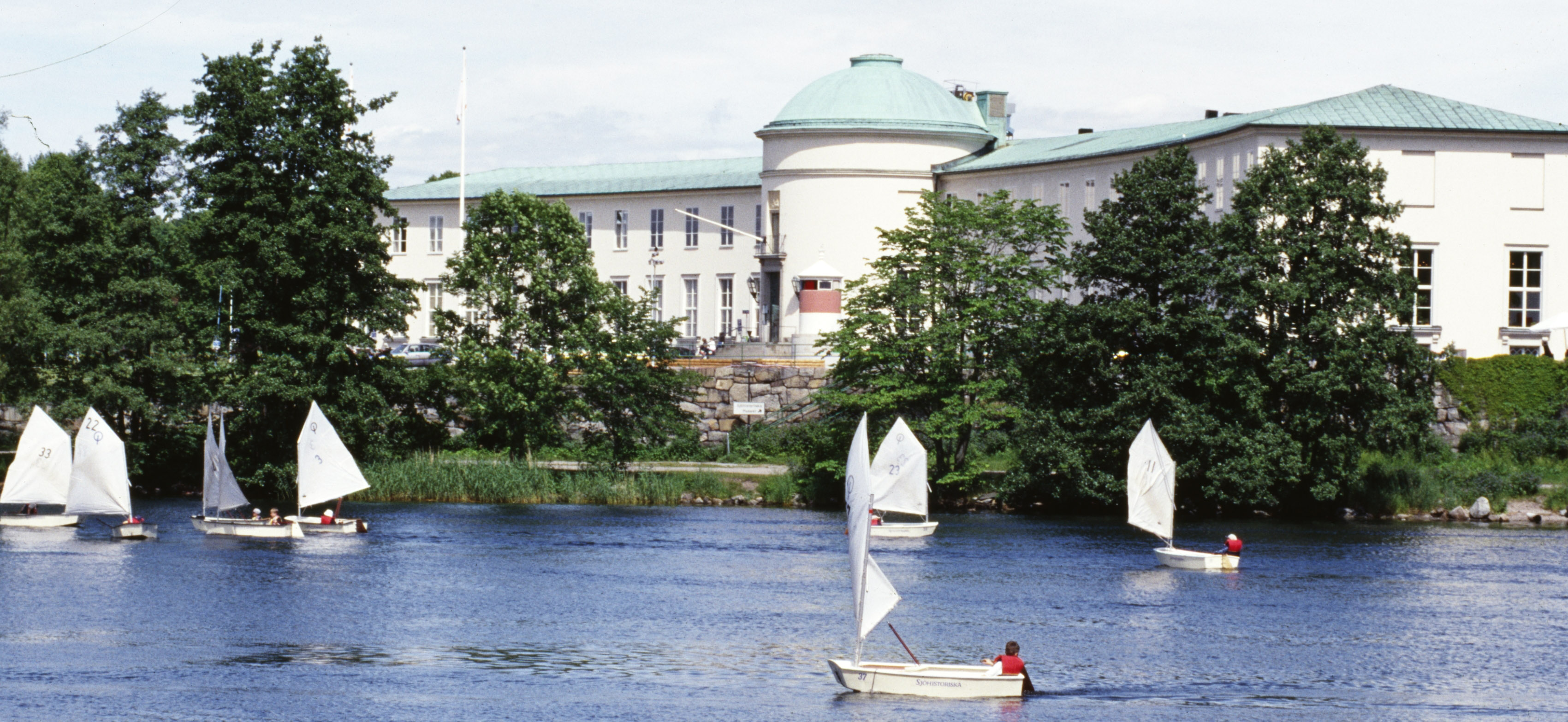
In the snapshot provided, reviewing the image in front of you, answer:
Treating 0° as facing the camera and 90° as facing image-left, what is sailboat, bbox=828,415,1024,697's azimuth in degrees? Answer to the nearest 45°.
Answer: approximately 90°
